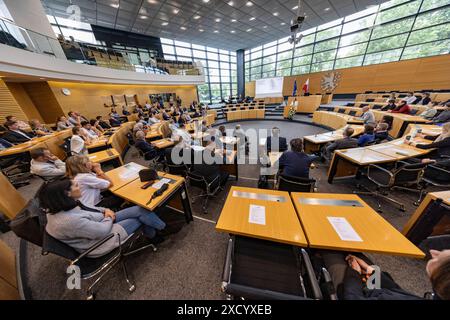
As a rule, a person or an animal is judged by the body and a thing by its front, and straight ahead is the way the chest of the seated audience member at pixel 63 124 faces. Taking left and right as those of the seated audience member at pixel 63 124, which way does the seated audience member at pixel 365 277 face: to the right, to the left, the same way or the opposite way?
to the left

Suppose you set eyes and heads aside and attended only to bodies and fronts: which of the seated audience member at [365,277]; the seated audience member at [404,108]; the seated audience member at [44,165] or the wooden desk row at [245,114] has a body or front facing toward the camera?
the wooden desk row

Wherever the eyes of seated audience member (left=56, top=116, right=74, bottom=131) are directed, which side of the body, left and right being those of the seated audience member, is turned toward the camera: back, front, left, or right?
right

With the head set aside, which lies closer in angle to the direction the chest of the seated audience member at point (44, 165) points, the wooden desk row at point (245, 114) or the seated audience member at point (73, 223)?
the wooden desk row

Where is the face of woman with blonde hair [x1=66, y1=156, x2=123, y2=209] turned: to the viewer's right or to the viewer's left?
to the viewer's right

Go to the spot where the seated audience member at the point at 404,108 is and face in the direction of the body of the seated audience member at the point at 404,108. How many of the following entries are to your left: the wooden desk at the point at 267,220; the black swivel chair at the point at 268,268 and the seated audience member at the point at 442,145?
3

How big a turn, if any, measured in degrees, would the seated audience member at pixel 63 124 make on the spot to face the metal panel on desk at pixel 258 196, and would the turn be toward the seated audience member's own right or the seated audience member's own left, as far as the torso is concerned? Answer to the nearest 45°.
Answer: approximately 90° to the seated audience member's own right

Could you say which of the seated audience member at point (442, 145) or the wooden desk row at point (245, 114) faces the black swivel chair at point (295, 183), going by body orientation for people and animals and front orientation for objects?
the wooden desk row

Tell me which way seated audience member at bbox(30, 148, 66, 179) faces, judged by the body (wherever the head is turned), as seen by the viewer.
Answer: to the viewer's right

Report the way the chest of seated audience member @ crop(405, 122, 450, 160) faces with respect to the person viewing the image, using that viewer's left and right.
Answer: facing away from the viewer and to the left of the viewer

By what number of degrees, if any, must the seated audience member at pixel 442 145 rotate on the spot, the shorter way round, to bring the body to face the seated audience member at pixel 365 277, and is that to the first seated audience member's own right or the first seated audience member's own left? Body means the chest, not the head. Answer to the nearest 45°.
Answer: approximately 135° to the first seated audience member's own left

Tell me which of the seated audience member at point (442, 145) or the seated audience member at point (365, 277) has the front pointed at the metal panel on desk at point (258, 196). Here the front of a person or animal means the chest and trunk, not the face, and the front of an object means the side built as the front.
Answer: the seated audience member at point (365, 277)

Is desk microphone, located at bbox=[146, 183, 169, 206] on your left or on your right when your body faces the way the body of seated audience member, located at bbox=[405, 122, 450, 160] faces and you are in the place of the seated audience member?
on your left

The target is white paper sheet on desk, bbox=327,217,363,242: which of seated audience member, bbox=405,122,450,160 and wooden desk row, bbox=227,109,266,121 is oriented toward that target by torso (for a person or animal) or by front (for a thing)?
the wooden desk row

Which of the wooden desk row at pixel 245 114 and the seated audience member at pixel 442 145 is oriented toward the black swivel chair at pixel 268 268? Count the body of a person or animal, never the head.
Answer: the wooden desk row
